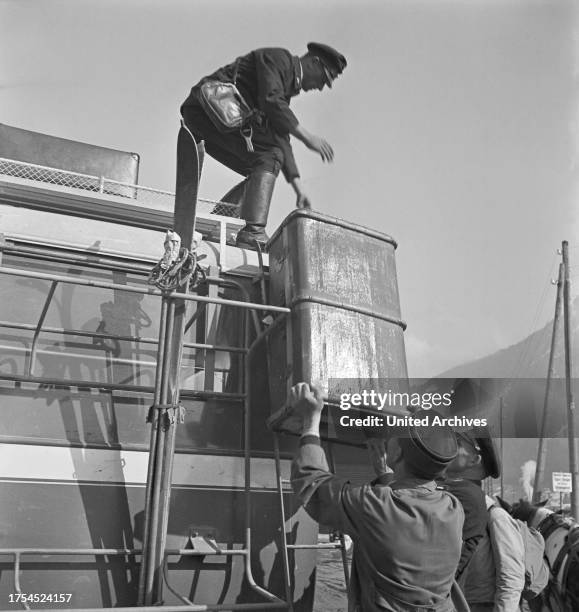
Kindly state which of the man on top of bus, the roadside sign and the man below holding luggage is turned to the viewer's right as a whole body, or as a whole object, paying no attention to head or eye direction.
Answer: the man on top of bus

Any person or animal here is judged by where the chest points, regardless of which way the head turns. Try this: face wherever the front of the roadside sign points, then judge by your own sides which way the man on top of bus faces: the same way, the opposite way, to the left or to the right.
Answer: to the left

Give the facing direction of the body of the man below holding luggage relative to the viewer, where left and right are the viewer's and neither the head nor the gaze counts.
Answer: facing away from the viewer and to the left of the viewer

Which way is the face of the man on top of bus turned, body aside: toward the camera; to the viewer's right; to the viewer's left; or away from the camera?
to the viewer's right

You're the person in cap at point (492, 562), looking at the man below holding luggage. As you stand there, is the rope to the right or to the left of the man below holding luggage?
right

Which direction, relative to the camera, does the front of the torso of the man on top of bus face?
to the viewer's right
